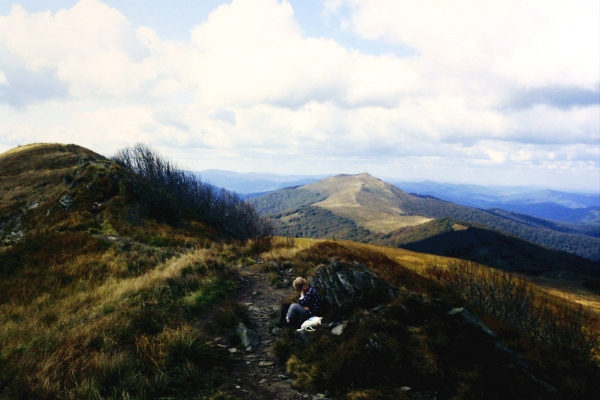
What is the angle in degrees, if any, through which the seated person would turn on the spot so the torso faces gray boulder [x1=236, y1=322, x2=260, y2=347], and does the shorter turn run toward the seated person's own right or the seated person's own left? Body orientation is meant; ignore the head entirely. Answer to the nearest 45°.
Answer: approximately 45° to the seated person's own left

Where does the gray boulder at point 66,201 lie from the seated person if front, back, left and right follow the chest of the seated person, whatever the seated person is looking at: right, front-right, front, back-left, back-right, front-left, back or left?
front-right

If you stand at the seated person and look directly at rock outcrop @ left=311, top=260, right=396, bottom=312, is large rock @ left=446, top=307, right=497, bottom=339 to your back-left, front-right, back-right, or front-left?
front-right

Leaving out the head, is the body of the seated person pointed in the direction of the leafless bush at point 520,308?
no

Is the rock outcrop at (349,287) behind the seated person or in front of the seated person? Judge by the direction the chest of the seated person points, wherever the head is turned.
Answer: behind

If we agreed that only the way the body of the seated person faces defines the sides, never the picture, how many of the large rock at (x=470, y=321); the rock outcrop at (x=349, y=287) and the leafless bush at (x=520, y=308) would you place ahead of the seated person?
0

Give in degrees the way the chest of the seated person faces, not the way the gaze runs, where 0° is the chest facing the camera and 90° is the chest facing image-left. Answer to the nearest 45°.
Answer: approximately 90°
